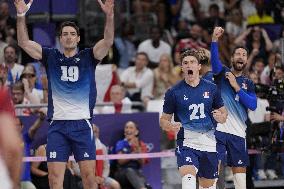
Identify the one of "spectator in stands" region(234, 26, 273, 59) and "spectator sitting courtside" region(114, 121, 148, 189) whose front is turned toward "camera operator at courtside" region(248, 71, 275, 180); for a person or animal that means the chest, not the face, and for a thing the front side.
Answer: "spectator in stands" region(234, 26, 273, 59)

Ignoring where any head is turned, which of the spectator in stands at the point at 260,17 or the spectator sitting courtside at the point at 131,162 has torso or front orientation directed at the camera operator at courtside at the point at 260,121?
the spectator in stands at the point at 260,17

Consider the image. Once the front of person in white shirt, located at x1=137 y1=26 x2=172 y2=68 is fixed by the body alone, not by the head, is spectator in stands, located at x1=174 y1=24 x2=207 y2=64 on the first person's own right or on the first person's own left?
on the first person's own left

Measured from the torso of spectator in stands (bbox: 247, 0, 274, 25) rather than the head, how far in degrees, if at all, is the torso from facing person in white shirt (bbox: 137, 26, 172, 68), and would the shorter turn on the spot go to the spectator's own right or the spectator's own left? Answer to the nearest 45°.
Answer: approximately 45° to the spectator's own right

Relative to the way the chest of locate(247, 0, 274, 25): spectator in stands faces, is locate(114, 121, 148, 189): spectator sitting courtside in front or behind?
in front

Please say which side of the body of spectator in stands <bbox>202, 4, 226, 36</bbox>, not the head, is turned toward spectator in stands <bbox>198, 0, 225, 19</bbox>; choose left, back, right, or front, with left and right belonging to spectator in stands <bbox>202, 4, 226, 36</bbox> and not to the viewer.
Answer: back

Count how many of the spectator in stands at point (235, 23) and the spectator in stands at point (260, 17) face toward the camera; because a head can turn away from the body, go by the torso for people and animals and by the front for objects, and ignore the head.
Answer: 2

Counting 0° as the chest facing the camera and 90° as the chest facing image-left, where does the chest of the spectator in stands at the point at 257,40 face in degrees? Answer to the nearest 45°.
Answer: approximately 0°

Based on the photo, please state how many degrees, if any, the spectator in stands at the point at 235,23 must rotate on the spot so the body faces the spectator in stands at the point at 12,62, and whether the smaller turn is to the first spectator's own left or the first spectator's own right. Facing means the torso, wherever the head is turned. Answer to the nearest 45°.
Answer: approximately 45° to the first spectator's own right

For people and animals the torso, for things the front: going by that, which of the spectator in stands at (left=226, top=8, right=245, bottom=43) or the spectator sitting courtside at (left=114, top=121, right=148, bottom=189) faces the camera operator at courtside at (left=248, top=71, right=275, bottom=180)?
the spectator in stands at (left=226, top=8, right=245, bottom=43)
